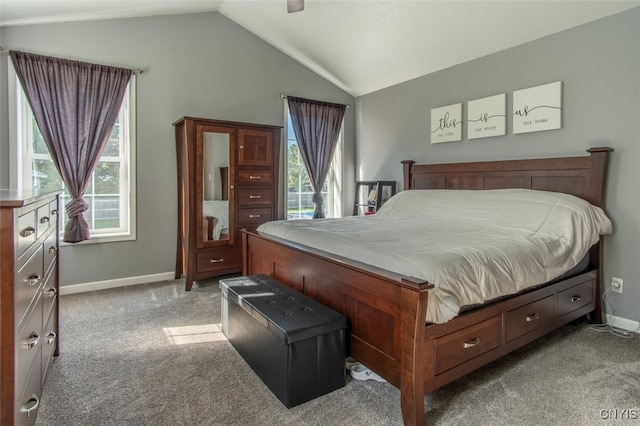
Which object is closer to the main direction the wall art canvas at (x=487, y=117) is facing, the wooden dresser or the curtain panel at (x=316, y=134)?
the wooden dresser

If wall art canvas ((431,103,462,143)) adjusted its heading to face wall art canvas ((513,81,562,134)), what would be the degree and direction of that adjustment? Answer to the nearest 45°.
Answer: approximately 90° to its left

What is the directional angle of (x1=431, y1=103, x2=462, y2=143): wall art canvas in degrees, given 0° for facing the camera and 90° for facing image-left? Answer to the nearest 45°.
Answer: approximately 45°

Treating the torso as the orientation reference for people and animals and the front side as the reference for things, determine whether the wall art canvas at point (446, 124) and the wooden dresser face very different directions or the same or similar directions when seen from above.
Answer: very different directions

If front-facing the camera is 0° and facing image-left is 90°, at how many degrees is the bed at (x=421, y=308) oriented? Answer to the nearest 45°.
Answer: approximately 45°

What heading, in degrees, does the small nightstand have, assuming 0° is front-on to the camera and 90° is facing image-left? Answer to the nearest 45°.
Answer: approximately 45°

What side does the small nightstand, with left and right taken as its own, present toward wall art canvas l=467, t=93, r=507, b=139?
left
